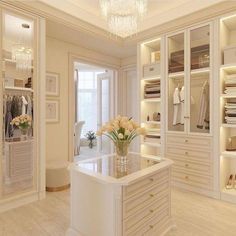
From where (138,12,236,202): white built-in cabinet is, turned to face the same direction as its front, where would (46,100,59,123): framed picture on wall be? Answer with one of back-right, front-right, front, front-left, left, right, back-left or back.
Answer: front-right

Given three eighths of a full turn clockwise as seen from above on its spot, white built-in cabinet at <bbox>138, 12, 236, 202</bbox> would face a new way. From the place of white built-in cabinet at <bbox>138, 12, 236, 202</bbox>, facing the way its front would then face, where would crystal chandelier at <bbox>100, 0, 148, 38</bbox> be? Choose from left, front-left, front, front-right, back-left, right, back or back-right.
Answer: back-left

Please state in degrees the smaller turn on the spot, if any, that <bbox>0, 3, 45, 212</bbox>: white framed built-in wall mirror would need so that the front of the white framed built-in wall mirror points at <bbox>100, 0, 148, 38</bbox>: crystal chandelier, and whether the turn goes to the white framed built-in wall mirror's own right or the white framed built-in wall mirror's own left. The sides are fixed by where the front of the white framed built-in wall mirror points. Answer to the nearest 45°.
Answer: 0° — it already faces it

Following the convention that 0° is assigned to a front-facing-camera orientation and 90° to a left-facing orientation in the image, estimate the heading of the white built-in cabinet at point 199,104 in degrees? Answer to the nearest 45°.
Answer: approximately 45°

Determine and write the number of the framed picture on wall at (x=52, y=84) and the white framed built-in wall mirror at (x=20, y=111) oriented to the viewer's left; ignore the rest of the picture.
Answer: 0

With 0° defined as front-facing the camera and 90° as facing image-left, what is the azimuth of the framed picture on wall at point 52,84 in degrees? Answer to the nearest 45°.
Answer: approximately 315°

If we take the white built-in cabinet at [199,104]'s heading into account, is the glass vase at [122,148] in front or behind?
in front

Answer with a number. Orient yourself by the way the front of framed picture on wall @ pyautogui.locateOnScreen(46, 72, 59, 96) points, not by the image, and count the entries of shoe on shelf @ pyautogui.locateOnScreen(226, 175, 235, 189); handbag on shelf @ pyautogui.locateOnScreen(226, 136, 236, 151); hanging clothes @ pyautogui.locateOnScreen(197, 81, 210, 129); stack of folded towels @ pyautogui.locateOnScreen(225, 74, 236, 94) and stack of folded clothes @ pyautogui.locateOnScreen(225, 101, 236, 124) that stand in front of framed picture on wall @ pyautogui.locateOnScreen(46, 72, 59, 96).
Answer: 5

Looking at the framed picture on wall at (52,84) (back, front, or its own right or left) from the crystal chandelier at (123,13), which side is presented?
front

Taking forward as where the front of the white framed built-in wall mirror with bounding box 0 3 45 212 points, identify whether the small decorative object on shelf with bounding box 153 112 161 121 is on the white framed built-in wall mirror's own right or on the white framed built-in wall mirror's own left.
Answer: on the white framed built-in wall mirror's own left

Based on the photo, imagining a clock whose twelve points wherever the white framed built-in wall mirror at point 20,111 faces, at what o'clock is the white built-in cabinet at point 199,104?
the white built-in cabinet at point 199,104 is roughly at 11 o'clock from the white framed built-in wall mirror at point 20,111.
